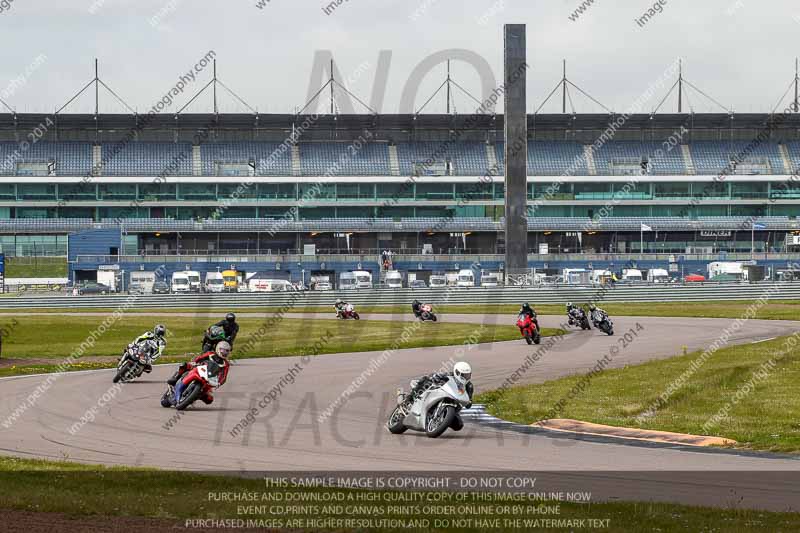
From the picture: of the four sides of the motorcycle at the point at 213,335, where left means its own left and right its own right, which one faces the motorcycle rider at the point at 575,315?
back

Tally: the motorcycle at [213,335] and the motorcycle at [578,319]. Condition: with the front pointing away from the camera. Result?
0

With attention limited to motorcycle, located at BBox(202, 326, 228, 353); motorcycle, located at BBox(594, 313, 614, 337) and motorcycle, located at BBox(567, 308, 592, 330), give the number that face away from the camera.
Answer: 0

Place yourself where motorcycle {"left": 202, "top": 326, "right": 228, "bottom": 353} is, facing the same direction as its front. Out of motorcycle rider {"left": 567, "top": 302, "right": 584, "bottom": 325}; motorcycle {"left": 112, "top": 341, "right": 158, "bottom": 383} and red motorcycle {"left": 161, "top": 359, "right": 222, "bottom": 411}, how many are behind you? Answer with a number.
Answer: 1

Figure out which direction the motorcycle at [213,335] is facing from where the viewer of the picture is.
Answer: facing the viewer and to the left of the viewer

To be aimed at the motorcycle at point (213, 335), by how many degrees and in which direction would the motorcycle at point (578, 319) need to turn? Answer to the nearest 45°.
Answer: approximately 90° to its right

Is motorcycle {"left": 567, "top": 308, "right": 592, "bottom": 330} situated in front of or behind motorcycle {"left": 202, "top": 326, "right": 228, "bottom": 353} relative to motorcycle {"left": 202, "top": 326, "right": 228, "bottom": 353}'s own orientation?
behind
